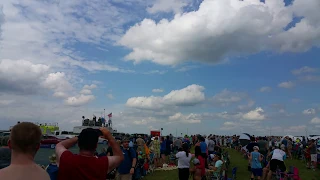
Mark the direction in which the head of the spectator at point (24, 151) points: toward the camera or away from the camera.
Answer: away from the camera

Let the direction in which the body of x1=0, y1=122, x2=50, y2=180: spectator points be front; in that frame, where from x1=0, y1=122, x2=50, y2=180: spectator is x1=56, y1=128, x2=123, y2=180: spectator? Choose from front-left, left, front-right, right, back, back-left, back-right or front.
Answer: front-right

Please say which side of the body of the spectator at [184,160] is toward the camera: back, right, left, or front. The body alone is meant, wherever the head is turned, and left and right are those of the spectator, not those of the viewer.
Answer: back

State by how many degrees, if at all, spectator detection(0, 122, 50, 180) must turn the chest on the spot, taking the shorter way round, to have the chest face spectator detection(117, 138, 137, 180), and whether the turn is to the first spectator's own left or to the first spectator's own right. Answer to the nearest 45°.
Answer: approximately 45° to the first spectator's own right

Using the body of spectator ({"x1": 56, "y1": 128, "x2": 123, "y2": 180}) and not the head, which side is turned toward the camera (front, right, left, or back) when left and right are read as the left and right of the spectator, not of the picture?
back

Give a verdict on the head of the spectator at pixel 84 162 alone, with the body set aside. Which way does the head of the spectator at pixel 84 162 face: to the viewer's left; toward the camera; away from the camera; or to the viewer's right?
away from the camera

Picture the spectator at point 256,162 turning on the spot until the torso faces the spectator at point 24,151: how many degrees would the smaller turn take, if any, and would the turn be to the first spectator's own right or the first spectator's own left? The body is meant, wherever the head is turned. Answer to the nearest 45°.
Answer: approximately 180°

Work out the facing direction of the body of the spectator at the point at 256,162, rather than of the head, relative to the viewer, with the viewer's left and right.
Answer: facing away from the viewer

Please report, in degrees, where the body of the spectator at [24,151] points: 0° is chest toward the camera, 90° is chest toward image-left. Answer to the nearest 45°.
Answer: approximately 180°
